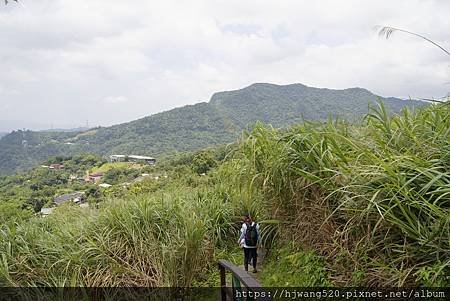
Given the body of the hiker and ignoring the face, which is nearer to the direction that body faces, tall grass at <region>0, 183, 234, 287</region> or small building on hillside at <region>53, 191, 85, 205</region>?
the small building on hillside

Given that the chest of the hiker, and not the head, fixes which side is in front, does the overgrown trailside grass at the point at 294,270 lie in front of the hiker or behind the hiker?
behind

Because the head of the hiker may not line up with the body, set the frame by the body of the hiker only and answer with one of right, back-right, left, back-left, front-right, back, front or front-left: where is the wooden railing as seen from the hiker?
back-left

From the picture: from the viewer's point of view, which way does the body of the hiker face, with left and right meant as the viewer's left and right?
facing away from the viewer and to the left of the viewer

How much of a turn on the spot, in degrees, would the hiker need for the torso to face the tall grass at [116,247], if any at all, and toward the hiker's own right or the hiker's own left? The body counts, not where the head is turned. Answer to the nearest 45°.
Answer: approximately 45° to the hiker's own left

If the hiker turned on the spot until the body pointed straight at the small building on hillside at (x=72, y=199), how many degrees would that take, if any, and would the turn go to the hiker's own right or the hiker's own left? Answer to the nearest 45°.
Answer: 0° — they already face it

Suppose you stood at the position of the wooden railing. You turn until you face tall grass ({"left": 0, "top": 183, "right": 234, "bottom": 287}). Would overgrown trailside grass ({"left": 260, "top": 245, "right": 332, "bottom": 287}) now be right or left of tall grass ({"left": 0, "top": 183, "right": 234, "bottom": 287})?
right

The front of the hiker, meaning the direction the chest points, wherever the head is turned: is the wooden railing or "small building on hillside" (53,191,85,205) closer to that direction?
the small building on hillside
